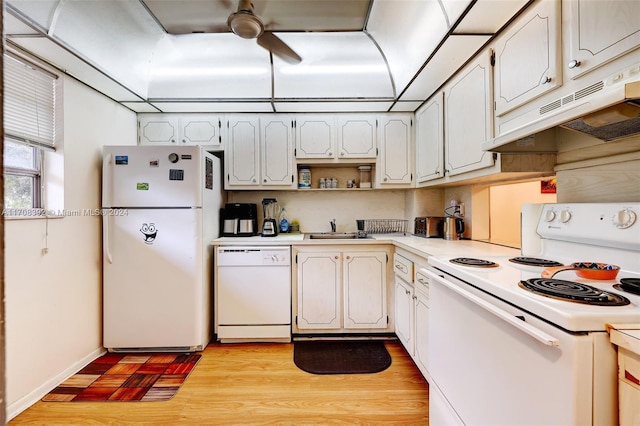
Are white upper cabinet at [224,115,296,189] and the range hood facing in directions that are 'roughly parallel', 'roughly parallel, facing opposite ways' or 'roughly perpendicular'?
roughly perpendicular

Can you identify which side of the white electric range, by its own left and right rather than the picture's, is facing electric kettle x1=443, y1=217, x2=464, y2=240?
right

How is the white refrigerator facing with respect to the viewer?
toward the camera

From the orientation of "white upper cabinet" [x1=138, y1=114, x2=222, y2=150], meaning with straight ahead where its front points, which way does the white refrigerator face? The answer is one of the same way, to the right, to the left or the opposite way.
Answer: the same way

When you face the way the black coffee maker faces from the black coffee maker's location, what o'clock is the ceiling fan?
The ceiling fan is roughly at 12 o'clock from the black coffee maker.

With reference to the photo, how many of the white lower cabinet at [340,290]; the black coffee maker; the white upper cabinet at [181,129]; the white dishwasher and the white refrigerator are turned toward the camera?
5

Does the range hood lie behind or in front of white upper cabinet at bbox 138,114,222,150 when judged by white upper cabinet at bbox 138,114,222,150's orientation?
in front

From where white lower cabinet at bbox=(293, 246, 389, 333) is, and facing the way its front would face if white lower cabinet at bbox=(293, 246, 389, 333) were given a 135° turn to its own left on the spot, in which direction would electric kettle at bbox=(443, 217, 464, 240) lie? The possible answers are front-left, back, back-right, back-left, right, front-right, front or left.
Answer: front-right

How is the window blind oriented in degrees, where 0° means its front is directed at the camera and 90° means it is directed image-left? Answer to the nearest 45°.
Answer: approximately 315°

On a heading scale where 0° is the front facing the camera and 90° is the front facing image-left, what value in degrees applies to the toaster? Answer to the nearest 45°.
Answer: approximately 45°

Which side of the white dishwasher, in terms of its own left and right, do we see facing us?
front

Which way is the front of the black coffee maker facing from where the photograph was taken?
facing the viewer

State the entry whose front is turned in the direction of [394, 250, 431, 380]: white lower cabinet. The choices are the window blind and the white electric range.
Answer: the window blind

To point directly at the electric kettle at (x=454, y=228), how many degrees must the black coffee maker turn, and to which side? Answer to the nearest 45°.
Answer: approximately 45° to its left

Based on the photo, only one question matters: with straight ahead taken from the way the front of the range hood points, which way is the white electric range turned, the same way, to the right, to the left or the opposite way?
the same way

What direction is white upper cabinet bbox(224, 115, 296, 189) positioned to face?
toward the camera

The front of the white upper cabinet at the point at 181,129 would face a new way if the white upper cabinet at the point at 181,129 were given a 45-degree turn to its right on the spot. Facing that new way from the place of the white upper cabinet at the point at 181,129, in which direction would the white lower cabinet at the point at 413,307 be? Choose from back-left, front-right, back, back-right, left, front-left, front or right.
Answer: left

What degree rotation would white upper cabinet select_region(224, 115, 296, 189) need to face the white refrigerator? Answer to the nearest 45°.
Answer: approximately 45° to its right
